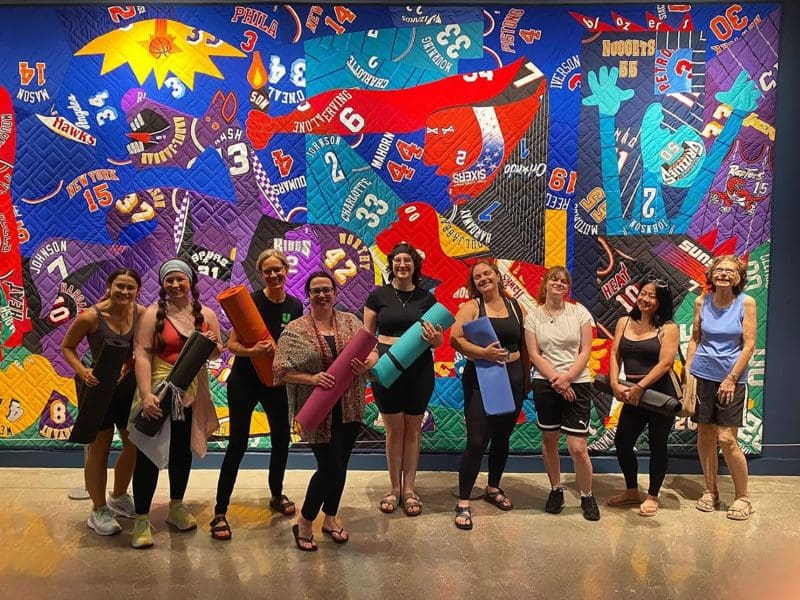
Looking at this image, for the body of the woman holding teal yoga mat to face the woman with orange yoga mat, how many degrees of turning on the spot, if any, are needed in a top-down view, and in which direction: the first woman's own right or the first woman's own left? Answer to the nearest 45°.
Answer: approximately 90° to the first woman's own right

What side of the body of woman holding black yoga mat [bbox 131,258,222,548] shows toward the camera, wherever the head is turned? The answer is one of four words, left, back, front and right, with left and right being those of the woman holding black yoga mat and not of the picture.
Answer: front

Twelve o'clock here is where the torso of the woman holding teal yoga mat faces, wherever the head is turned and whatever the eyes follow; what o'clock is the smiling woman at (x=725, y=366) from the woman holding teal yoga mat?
The smiling woman is roughly at 9 o'clock from the woman holding teal yoga mat.

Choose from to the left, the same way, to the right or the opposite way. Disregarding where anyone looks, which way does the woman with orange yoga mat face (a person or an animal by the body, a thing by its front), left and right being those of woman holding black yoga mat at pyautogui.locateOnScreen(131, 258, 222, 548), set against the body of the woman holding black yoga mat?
the same way

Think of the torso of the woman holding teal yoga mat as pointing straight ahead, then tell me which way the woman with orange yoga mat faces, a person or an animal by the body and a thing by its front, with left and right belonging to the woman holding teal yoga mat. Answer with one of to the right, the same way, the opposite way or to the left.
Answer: the same way

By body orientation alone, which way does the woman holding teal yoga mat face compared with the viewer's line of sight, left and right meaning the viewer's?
facing the viewer

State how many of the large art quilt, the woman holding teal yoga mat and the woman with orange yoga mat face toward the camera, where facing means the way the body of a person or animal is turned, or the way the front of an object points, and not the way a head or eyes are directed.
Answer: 3

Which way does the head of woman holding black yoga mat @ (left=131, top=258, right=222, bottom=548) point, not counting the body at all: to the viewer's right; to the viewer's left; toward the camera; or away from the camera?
toward the camera

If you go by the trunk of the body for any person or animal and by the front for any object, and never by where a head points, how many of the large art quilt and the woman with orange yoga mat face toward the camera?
2

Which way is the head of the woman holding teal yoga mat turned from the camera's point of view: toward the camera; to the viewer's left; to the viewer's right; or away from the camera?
toward the camera

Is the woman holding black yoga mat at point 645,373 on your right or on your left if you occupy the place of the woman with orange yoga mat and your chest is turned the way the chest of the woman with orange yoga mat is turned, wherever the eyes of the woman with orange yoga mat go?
on your left

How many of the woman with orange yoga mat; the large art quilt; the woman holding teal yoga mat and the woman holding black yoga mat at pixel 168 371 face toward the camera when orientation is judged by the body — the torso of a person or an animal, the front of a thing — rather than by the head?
4

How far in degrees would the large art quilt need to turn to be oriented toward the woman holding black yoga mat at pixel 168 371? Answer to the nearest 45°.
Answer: approximately 45° to its right
